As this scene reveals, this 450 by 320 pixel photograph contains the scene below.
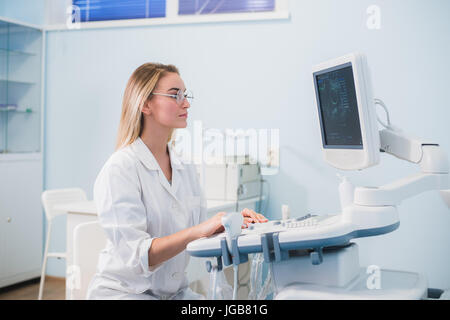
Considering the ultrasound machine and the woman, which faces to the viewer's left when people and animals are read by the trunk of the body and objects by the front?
the ultrasound machine

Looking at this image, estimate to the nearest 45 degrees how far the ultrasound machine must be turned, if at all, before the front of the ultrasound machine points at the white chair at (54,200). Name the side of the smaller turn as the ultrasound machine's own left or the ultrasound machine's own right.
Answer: approximately 45° to the ultrasound machine's own right

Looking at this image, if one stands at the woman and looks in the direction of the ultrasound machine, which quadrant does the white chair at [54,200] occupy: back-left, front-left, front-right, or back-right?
back-left

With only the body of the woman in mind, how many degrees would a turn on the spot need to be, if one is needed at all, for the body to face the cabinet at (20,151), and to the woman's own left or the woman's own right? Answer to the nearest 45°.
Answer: approximately 180°

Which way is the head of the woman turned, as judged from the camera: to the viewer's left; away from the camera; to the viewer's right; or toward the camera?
to the viewer's right

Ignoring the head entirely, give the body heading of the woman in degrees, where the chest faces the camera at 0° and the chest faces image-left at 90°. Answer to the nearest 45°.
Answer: approximately 315°

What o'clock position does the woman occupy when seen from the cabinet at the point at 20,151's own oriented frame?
The woman is roughly at 1 o'clock from the cabinet.

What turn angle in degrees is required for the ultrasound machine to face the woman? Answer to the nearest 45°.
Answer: approximately 45° to its right

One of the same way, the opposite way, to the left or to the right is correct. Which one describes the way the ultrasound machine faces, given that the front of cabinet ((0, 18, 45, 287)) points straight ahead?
the opposite way

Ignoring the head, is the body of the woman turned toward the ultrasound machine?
yes

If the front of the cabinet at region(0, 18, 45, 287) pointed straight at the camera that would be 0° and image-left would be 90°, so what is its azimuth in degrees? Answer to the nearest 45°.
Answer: approximately 315°

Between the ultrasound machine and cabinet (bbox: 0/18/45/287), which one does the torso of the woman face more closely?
the ultrasound machine

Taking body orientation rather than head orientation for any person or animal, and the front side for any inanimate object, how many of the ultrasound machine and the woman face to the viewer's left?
1

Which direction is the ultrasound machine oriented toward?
to the viewer's left
